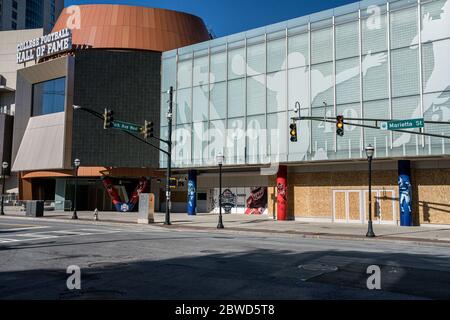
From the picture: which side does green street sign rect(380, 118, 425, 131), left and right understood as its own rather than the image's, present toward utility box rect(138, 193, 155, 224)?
right

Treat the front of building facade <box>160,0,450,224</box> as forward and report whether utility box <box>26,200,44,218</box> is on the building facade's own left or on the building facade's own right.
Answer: on the building facade's own right

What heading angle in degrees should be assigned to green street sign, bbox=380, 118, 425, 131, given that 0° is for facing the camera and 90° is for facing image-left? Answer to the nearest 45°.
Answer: approximately 0°

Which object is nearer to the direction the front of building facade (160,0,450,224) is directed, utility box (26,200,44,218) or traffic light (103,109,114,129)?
the traffic light

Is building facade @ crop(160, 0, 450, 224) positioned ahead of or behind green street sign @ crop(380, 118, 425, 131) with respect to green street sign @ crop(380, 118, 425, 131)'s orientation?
behind

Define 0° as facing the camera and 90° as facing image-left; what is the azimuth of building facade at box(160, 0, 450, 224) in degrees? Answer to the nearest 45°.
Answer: approximately 45°

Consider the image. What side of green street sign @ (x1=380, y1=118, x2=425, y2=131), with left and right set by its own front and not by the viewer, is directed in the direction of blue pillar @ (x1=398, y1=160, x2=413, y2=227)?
back

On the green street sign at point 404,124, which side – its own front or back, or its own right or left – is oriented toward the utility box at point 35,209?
right

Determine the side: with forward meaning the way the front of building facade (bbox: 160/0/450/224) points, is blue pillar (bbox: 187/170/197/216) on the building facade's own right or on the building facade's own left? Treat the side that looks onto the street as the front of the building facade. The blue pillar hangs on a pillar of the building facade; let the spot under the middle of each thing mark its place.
on the building facade's own right

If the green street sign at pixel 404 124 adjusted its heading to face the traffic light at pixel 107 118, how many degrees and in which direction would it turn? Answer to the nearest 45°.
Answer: approximately 90° to its right
